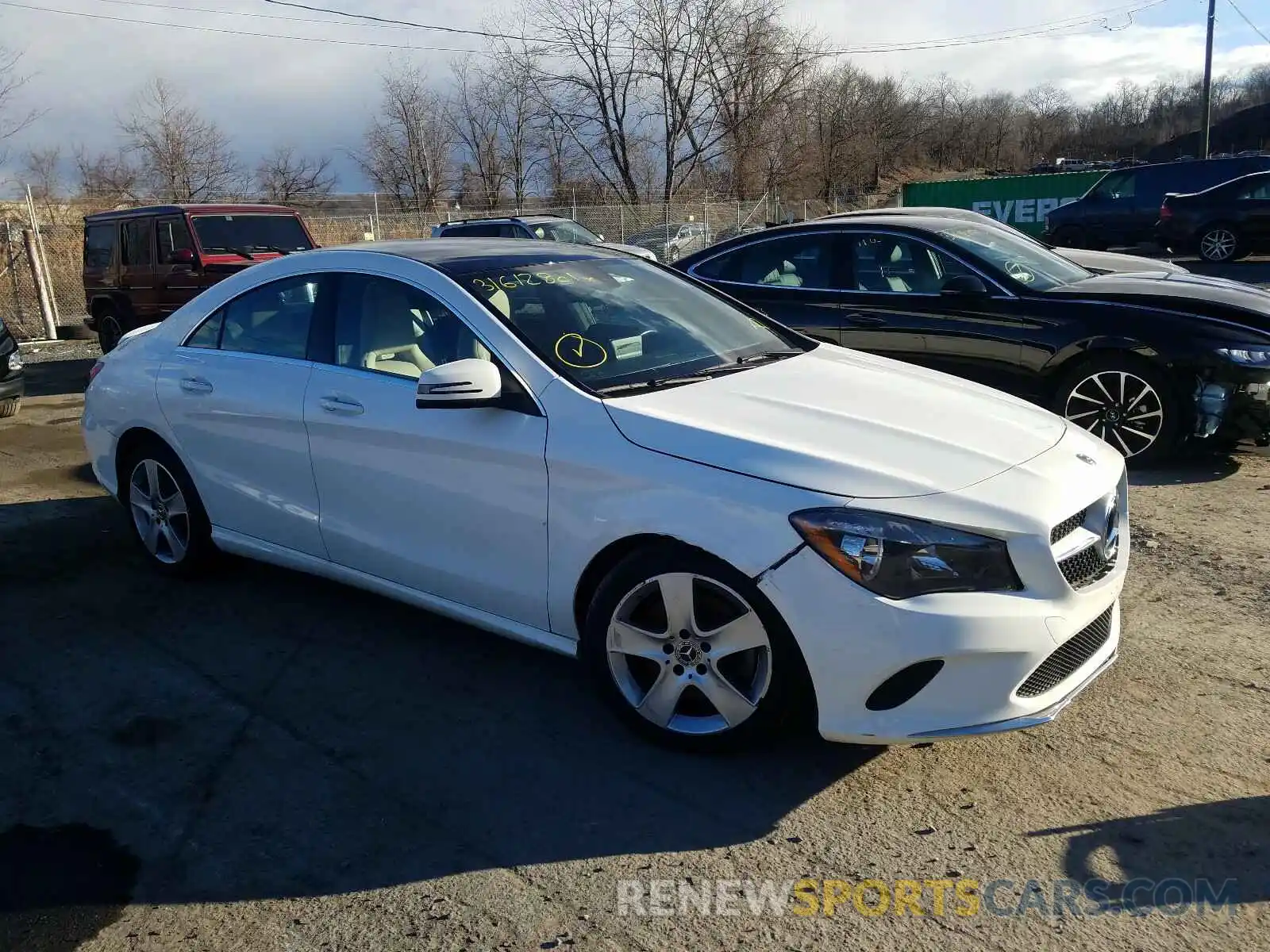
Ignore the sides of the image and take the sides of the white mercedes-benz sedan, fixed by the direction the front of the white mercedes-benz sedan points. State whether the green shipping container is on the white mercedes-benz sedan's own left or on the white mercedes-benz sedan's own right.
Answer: on the white mercedes-benz sedan's own left

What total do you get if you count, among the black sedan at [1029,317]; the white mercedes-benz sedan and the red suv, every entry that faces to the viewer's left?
0

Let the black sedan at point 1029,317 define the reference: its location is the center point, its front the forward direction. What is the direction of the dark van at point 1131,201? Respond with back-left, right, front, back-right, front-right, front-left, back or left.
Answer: back-left

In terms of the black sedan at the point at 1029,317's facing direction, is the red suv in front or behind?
behind

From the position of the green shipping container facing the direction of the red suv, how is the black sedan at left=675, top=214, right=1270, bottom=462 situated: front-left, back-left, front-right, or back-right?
front-left

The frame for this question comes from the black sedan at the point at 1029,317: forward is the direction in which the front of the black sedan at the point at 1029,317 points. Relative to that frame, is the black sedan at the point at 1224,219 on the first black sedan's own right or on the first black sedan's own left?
on the first black sedan's own left

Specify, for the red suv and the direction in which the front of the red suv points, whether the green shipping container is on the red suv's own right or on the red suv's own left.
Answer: on the red suv's own left

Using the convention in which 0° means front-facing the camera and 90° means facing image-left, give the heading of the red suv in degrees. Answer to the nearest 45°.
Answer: approximately 315°

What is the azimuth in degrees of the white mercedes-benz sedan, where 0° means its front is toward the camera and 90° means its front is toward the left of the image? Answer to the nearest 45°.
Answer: approximately 315°

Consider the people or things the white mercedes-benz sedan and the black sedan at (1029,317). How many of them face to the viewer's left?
0

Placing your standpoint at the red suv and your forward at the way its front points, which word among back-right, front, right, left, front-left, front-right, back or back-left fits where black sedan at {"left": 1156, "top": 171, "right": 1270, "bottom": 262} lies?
front-left

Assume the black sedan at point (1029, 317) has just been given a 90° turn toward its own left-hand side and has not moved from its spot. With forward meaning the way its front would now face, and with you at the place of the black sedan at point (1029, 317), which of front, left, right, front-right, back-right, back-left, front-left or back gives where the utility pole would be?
front-left

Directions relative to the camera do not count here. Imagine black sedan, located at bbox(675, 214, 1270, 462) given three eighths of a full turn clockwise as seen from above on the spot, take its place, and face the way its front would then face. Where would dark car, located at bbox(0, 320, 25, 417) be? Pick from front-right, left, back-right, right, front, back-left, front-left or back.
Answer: front

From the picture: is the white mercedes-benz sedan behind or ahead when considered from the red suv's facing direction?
ahead

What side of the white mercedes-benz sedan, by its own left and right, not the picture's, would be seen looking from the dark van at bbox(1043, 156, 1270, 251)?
left

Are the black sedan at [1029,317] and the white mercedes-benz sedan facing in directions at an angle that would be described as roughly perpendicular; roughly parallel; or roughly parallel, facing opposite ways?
roughly parallel

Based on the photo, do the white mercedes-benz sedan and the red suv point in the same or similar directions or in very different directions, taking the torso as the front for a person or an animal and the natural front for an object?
same or similar directions
